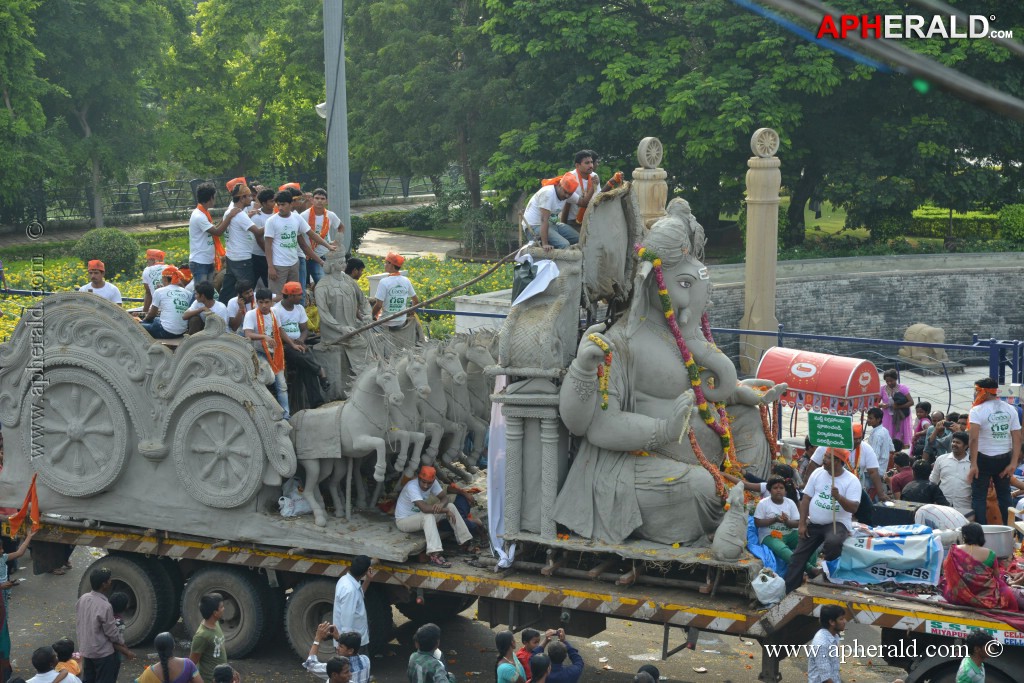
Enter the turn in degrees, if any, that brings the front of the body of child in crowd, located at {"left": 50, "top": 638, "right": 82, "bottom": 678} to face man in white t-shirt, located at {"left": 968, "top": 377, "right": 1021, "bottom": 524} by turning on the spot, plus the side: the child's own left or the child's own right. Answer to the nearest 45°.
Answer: approximately 90° to the child's own right

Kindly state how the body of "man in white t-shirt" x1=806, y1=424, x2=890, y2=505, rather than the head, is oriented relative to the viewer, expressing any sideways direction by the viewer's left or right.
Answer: facing the viewer and to the left of the viewer

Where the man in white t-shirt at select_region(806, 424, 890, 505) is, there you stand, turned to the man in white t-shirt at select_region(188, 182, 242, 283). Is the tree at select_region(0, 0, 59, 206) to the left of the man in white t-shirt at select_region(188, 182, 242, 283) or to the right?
right

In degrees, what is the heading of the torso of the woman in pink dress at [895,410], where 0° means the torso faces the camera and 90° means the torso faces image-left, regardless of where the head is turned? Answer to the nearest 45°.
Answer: approximately 45°

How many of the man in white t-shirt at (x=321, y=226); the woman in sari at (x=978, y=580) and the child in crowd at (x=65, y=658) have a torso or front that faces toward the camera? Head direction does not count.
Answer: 1

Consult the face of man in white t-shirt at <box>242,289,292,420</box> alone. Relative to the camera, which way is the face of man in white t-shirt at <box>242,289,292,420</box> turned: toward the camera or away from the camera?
toward the camera

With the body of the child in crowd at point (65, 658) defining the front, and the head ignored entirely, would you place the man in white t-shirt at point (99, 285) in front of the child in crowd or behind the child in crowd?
in front

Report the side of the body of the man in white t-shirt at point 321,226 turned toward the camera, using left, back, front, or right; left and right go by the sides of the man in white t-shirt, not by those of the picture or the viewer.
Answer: front

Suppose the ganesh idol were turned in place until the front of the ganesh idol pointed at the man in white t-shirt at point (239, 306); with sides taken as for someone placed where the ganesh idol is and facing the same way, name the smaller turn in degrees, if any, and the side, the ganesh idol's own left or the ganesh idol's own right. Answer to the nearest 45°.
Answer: approximately 135° to the ganesh idol's own right

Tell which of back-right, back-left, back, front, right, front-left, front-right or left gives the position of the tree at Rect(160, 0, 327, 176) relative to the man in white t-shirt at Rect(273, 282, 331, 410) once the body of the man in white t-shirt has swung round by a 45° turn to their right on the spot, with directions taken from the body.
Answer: back

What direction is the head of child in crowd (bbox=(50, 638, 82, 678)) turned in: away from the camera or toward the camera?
away from the camera

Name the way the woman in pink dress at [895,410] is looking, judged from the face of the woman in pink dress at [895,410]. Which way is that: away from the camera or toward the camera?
toward the camera

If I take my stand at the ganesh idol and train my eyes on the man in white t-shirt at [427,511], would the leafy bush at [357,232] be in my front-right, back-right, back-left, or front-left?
front-right
